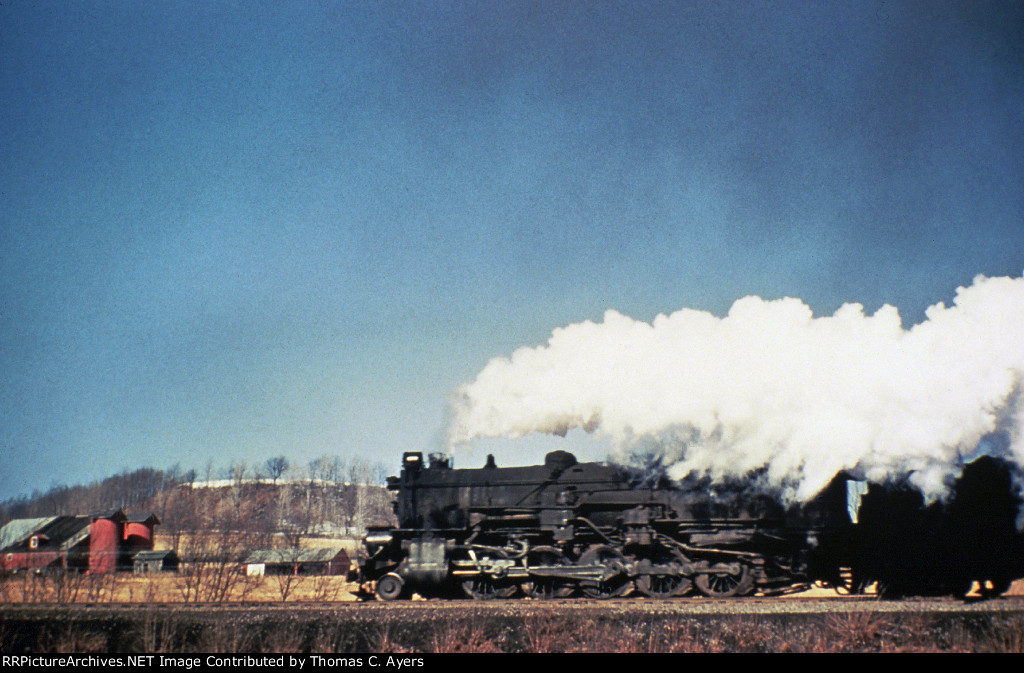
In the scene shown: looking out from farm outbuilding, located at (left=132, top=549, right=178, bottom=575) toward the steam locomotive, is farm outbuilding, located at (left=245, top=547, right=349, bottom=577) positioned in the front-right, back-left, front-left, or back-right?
front-left

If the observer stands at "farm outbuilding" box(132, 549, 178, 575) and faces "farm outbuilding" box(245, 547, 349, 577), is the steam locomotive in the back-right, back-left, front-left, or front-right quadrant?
front-right

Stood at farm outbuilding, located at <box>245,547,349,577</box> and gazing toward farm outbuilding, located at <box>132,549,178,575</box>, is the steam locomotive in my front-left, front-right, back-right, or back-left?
back-left

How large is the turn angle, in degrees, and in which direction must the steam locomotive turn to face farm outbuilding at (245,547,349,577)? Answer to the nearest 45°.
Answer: approximately 45° to its right

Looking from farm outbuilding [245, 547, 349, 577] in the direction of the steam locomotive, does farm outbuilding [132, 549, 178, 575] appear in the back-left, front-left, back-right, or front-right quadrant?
back-right

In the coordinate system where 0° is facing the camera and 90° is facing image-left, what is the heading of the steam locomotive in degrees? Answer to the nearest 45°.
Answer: approximately 90°

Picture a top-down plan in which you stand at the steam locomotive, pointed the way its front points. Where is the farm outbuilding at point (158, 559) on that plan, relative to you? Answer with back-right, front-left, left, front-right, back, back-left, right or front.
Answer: front-right
